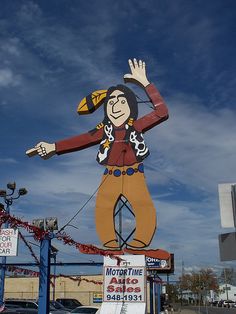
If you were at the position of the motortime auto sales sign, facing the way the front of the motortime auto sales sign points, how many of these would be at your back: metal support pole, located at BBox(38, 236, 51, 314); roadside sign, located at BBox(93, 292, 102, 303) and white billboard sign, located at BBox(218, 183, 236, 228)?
1

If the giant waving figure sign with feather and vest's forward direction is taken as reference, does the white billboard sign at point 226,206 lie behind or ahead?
ahead

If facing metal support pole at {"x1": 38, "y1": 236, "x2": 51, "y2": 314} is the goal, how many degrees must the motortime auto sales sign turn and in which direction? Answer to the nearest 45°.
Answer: approximately 45° to its right

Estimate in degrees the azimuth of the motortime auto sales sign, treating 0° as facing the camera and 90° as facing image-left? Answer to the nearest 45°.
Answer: approximately 0°

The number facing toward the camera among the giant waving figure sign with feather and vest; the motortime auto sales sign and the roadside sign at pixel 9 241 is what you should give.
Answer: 3

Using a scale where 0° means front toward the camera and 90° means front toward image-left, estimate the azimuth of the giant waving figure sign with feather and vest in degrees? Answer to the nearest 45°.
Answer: approximately 0°

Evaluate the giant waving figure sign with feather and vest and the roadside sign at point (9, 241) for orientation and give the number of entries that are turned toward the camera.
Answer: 2

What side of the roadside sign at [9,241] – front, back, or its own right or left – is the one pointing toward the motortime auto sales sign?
left
